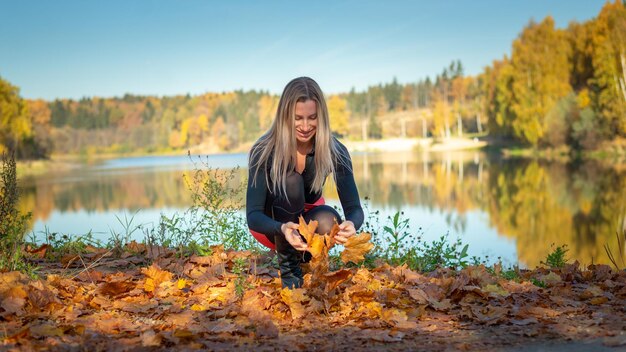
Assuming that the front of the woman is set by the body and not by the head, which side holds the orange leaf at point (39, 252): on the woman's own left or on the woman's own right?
on the woman's own right

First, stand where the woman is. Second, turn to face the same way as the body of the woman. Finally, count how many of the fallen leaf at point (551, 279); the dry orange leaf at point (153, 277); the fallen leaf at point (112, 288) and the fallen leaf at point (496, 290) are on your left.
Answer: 2

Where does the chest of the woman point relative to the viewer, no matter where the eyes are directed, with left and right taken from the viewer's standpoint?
facing the viewer

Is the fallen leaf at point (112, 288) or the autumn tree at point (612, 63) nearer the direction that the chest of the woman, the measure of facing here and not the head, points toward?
the fallen leaf

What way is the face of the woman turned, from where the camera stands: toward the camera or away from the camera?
toward the camera

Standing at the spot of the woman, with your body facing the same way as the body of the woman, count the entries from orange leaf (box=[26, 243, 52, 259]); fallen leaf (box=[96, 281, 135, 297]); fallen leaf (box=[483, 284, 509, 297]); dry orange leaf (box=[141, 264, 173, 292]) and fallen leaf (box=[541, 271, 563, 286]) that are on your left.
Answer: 2

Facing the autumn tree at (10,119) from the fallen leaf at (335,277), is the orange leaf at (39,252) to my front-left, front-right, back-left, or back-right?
front-left

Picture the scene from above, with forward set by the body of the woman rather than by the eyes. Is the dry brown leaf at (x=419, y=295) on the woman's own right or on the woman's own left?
on the woman's own left

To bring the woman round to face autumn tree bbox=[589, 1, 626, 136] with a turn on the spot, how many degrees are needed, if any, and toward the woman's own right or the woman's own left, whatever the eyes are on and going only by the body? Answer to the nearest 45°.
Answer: approximately 135° to the woman's own left

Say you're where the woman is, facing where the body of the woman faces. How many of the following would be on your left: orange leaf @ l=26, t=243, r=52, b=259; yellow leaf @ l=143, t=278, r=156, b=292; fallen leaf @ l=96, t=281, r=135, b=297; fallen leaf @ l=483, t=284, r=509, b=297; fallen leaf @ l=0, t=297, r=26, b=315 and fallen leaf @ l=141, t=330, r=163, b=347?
1

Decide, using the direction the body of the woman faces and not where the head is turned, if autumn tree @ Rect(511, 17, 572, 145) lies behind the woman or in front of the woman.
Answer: behind

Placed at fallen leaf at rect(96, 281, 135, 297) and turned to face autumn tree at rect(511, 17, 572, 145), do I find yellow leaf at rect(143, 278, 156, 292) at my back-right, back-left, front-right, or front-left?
front-right

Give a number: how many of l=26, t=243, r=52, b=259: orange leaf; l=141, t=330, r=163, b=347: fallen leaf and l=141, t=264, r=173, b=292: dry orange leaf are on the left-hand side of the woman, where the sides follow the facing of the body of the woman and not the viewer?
0

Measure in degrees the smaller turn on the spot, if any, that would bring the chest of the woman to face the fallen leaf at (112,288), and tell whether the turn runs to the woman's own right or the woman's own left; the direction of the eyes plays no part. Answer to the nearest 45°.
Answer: approximately 90° to the woman's own right

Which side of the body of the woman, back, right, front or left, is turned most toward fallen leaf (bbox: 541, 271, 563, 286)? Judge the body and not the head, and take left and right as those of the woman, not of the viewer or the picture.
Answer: left
